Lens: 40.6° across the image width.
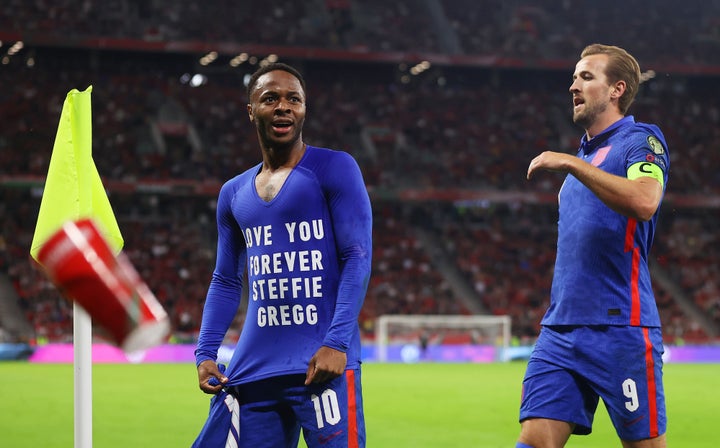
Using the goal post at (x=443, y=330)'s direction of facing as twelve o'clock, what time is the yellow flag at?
The yellow flag is roughly at 12 o'clock from the goal post.

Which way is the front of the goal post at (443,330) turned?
toward the camera

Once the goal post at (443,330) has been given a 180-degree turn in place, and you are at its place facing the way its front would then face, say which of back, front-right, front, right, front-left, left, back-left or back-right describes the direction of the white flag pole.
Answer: back
